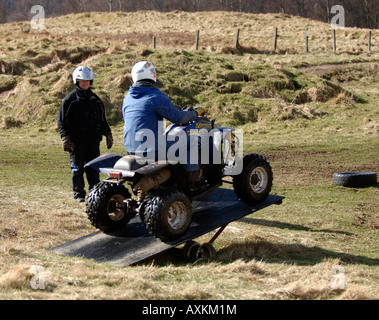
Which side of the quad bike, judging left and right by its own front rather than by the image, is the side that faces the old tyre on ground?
front

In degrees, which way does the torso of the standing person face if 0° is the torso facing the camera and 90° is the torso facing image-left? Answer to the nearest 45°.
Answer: approximately 0°

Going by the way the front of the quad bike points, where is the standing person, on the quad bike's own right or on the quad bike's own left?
on the quad bike's own left

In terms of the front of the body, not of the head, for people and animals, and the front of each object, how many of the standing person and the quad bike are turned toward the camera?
1

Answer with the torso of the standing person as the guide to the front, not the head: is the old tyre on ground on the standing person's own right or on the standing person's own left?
on the standing person's own left

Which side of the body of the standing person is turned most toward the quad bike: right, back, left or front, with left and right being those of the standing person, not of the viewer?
front

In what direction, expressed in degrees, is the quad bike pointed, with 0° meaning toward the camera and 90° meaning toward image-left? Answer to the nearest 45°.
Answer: approximately 225°
